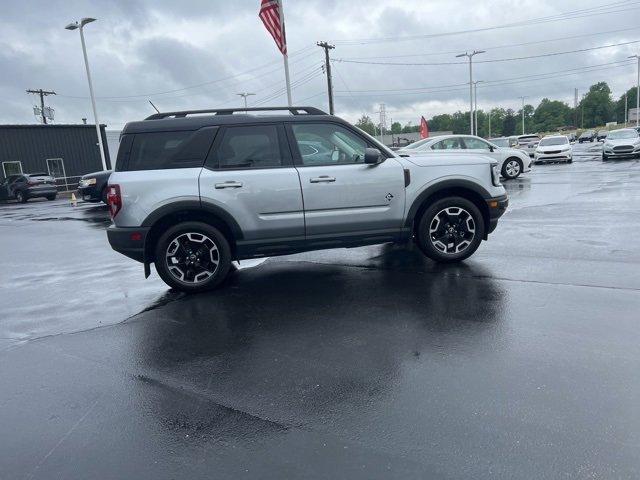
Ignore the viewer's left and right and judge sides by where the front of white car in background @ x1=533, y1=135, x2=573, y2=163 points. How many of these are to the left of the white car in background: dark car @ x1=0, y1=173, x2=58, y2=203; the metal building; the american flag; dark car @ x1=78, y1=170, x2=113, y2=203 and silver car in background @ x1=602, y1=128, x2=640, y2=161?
1

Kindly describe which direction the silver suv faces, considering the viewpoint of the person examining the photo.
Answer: facing to the right of the viewer

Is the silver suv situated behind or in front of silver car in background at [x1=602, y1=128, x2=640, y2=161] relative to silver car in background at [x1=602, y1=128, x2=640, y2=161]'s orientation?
in front

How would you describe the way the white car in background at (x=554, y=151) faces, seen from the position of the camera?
facing the viewer

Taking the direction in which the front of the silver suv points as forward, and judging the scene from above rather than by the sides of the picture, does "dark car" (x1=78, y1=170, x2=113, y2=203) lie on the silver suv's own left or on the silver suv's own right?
on the silver suv's own left

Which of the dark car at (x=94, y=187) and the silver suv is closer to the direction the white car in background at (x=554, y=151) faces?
the silver suv

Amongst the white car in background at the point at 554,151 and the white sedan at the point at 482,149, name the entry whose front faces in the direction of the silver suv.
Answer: the white car in background

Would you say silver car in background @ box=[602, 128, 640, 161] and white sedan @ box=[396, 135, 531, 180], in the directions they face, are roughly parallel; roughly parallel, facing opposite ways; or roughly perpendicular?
roughly perpendicular

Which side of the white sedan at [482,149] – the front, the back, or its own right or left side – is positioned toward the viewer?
right

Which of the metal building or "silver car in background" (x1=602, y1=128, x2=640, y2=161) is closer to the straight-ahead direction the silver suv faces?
the silver car in background

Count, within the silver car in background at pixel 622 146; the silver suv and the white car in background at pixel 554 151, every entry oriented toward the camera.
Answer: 2

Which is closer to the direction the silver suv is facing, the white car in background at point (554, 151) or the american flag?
the white car in background

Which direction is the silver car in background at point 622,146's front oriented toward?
toward the camera
